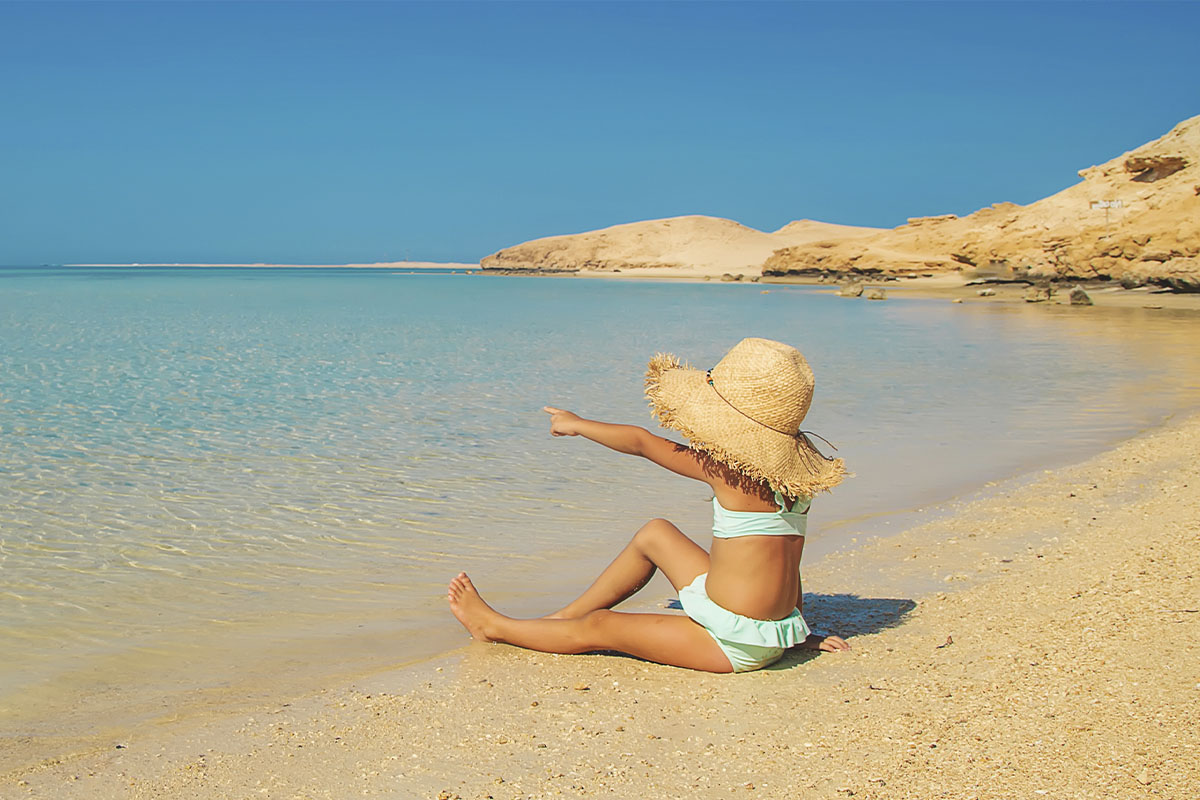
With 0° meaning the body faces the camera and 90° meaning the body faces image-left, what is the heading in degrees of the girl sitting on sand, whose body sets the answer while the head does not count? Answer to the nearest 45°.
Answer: approximately 135°

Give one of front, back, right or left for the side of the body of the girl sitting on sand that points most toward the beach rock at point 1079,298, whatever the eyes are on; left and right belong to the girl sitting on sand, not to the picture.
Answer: right

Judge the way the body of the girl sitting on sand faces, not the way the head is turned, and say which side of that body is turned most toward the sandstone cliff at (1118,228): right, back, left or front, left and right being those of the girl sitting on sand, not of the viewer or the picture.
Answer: right

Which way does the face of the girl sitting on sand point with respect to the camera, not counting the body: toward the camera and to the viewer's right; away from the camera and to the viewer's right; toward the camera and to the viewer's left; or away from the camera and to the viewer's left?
away from the camera and to the viewer's left
